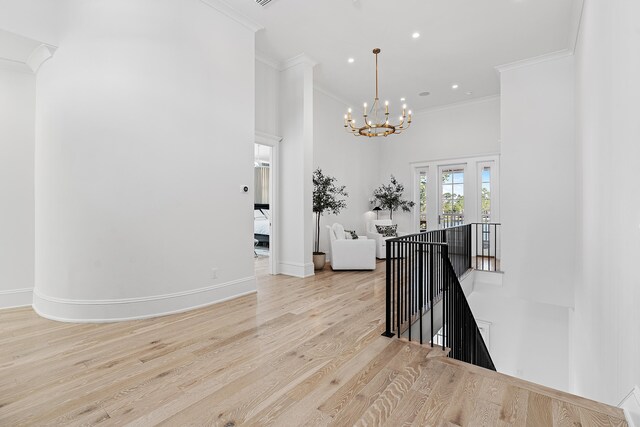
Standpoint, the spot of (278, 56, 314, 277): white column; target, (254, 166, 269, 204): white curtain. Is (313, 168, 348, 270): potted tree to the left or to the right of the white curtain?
right

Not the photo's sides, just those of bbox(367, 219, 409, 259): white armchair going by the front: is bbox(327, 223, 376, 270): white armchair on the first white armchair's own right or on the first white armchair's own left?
on the first white armchair's own right

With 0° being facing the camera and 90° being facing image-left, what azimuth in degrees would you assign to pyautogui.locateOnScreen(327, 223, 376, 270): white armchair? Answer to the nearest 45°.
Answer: approximately 270°

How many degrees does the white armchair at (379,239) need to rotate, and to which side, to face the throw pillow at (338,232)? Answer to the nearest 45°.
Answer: approximately 90° to its right

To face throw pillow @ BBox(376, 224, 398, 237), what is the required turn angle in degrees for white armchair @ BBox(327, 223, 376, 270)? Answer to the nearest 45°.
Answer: approximately 45° to its left

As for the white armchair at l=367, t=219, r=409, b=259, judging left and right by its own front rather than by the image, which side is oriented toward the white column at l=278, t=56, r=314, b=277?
right
